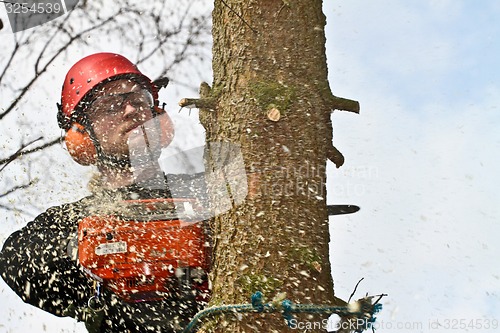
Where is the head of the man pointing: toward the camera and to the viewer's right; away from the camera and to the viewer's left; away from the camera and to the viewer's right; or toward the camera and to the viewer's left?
toward the camera and to the viewer's right

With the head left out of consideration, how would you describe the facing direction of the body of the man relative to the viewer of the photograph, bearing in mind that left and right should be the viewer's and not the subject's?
facing the viewer and to the right of the viewer
